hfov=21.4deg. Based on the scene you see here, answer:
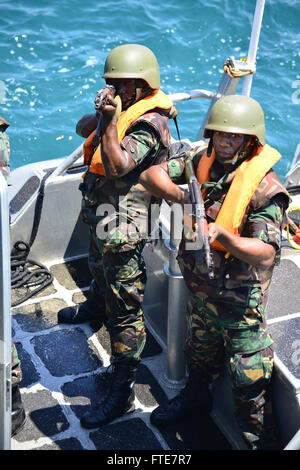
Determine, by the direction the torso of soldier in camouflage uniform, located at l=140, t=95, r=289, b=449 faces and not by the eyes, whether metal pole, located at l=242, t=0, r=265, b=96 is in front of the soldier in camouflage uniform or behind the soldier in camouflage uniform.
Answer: behind

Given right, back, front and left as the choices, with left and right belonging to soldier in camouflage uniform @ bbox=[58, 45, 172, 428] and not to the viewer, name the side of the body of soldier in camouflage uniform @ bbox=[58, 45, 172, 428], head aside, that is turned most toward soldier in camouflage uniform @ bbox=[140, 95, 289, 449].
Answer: left

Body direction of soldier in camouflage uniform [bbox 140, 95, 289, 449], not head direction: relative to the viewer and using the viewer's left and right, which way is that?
facing the viewer and to the left of the viewer

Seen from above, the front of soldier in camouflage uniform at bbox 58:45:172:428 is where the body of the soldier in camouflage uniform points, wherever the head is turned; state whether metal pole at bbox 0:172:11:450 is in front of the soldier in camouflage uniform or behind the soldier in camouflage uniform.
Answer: in front

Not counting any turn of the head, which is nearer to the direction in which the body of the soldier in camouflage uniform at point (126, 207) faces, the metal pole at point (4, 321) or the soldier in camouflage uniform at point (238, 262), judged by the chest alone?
the metal pole

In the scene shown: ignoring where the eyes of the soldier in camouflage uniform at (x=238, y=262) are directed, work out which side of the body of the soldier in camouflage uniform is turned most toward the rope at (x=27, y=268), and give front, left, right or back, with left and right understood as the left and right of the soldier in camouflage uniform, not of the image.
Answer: right

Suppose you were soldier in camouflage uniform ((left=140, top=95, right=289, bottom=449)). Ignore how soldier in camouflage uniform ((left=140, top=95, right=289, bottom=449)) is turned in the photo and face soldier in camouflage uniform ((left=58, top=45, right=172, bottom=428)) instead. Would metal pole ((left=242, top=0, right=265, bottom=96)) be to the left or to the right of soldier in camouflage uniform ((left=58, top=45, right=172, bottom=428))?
right

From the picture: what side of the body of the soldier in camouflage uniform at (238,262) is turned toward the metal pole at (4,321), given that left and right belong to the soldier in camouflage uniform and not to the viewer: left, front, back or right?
front

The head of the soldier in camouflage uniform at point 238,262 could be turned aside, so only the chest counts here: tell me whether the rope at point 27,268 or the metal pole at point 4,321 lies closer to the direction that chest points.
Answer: the metal pole

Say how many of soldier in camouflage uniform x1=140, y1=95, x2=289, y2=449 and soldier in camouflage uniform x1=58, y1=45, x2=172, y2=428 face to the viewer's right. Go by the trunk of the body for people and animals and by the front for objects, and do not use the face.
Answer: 0

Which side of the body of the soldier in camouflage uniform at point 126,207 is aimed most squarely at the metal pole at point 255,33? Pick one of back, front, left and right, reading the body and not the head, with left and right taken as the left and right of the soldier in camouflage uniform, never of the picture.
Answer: back

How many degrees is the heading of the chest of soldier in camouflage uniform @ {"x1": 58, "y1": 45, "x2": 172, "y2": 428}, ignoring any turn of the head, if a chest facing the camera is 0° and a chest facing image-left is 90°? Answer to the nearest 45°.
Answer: approximately 45°
